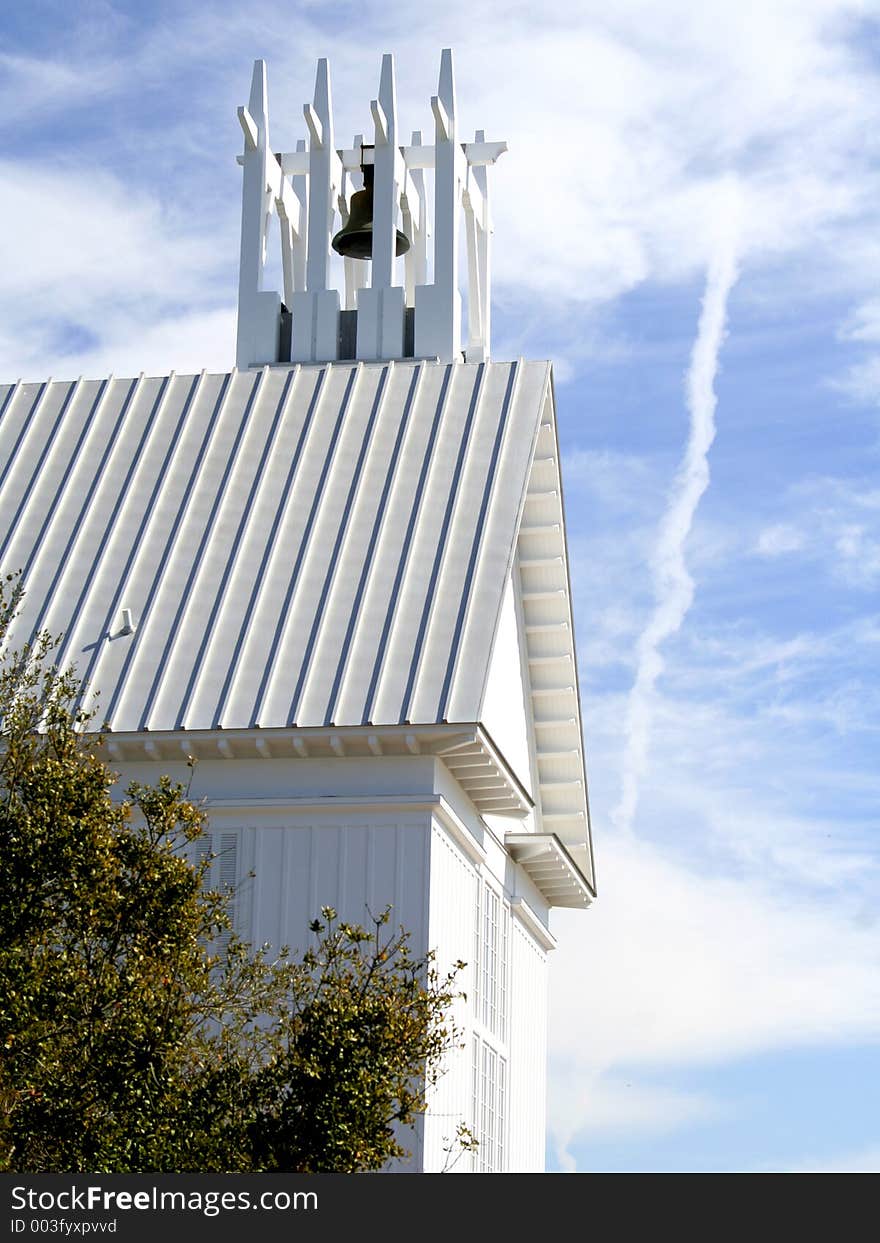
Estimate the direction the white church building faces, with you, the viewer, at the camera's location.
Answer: facing to the right of the viewer

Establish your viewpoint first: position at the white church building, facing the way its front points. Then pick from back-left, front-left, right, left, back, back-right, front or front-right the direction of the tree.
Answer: right
